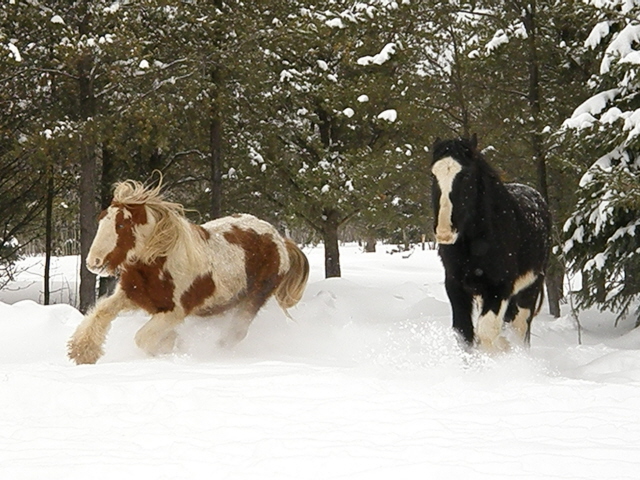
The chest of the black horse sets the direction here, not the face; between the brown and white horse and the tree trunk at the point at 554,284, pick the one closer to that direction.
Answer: the brown and white horse

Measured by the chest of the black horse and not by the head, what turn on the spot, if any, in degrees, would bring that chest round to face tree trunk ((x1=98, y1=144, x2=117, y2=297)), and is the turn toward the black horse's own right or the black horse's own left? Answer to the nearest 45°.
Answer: approximately 90° to the black horse's own right

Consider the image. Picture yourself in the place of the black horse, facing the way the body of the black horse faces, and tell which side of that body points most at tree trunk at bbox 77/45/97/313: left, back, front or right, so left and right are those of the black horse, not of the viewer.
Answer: right

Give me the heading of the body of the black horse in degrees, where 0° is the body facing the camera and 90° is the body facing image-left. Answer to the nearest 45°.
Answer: approximately 45°

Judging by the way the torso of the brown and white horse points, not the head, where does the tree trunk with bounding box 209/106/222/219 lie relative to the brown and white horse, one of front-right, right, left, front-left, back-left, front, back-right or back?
back-right

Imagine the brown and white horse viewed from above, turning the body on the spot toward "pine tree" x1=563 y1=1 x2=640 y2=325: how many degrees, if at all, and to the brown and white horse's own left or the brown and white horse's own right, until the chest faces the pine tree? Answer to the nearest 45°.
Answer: approximately 135° to the brown and white horse's own left

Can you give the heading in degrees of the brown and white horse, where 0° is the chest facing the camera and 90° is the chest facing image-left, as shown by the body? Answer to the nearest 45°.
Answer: approximately 45°
